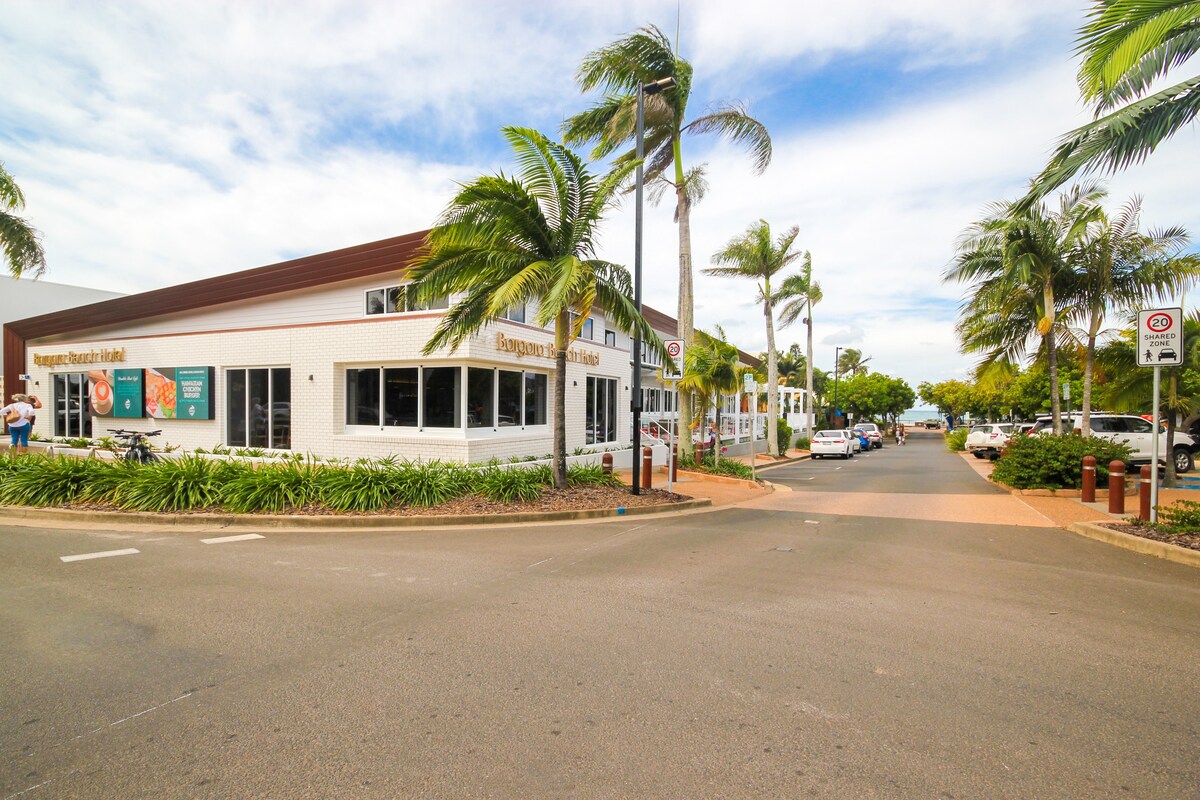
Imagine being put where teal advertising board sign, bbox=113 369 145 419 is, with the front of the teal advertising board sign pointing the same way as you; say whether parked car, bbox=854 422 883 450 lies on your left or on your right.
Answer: on your left

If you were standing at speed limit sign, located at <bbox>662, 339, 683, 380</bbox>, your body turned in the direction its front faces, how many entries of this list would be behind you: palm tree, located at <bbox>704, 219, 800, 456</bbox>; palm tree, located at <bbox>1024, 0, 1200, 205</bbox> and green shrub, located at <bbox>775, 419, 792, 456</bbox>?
2

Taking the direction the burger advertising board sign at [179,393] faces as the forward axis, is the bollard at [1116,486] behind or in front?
in front

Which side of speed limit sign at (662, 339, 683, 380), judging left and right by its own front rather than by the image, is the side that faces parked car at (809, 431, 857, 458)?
back

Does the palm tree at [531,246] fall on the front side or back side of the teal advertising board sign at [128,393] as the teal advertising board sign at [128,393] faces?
on the front side

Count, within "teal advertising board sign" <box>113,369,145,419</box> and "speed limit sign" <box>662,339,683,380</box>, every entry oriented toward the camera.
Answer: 2

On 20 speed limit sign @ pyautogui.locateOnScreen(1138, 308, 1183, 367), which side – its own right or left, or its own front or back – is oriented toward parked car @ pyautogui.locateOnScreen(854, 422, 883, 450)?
back

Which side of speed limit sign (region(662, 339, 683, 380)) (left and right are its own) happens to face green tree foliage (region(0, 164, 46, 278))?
right
